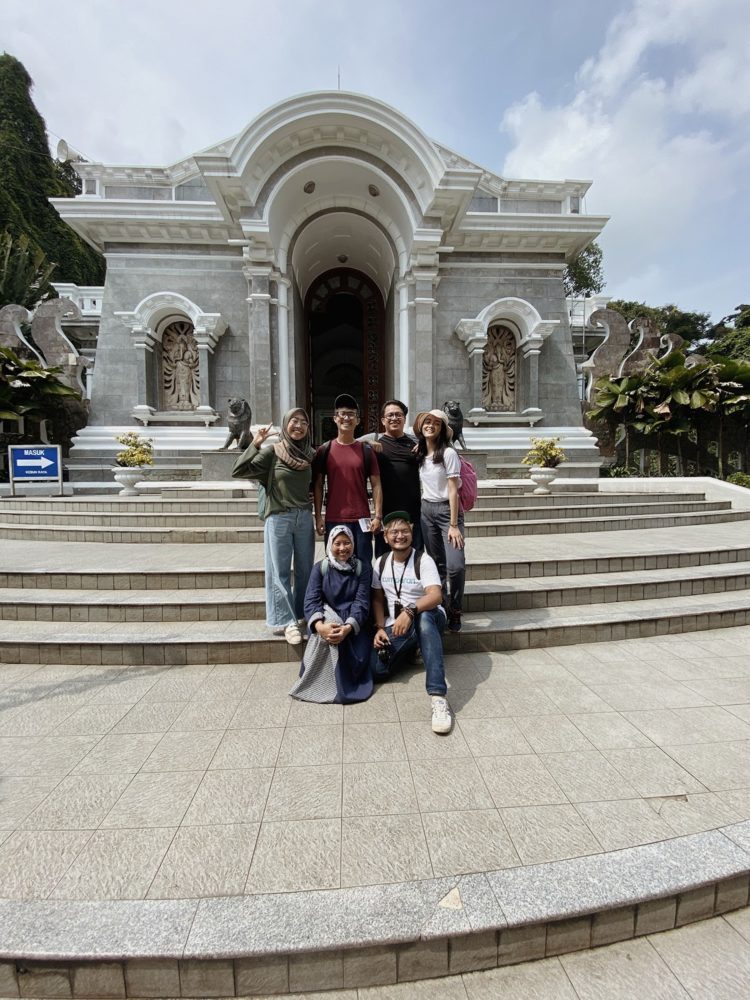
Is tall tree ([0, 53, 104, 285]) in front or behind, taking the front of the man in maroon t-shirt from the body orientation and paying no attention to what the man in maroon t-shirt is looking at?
behind

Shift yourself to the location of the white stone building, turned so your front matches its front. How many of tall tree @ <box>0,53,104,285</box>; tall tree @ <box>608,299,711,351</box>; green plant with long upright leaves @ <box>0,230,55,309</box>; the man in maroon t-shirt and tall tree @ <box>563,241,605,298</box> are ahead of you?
1

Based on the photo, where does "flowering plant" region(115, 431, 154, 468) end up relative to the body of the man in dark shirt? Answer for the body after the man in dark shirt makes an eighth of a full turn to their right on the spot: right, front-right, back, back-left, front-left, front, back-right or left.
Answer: right

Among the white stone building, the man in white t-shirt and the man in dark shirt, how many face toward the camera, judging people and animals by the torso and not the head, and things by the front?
3

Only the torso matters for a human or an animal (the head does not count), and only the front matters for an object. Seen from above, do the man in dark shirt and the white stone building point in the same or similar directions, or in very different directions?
same or similar directions

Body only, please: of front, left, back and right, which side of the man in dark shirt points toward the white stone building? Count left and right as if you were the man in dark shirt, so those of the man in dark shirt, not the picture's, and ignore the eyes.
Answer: back

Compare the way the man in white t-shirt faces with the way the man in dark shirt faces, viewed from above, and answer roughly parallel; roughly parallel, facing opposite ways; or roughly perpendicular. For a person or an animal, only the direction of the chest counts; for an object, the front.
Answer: roughly parallel

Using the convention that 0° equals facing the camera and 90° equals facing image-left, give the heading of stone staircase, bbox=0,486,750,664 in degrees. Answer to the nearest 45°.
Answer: approximately 0°

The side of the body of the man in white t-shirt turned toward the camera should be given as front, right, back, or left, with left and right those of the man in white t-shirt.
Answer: front

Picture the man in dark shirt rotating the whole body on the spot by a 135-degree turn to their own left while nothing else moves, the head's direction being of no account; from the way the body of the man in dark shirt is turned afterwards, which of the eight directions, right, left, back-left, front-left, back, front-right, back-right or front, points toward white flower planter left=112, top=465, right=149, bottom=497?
left

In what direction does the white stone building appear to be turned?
toward the camera
